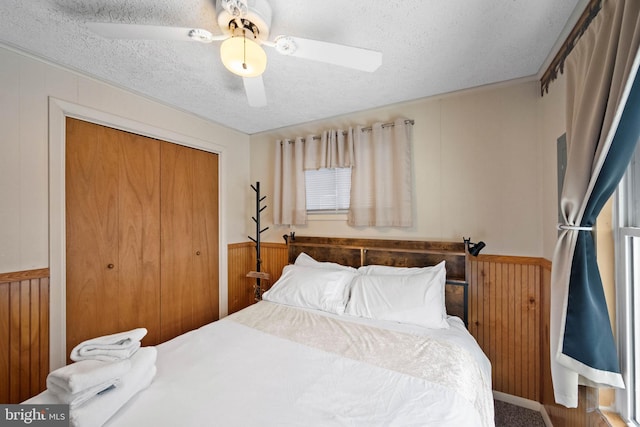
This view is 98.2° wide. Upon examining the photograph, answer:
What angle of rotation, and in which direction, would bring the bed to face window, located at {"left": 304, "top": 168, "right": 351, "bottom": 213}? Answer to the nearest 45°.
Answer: approximately 135° to its right

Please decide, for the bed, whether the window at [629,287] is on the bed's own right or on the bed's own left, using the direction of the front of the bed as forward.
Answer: on the bed's own left

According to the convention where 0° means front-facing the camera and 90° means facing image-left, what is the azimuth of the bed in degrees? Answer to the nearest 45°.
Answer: approximately 45°
